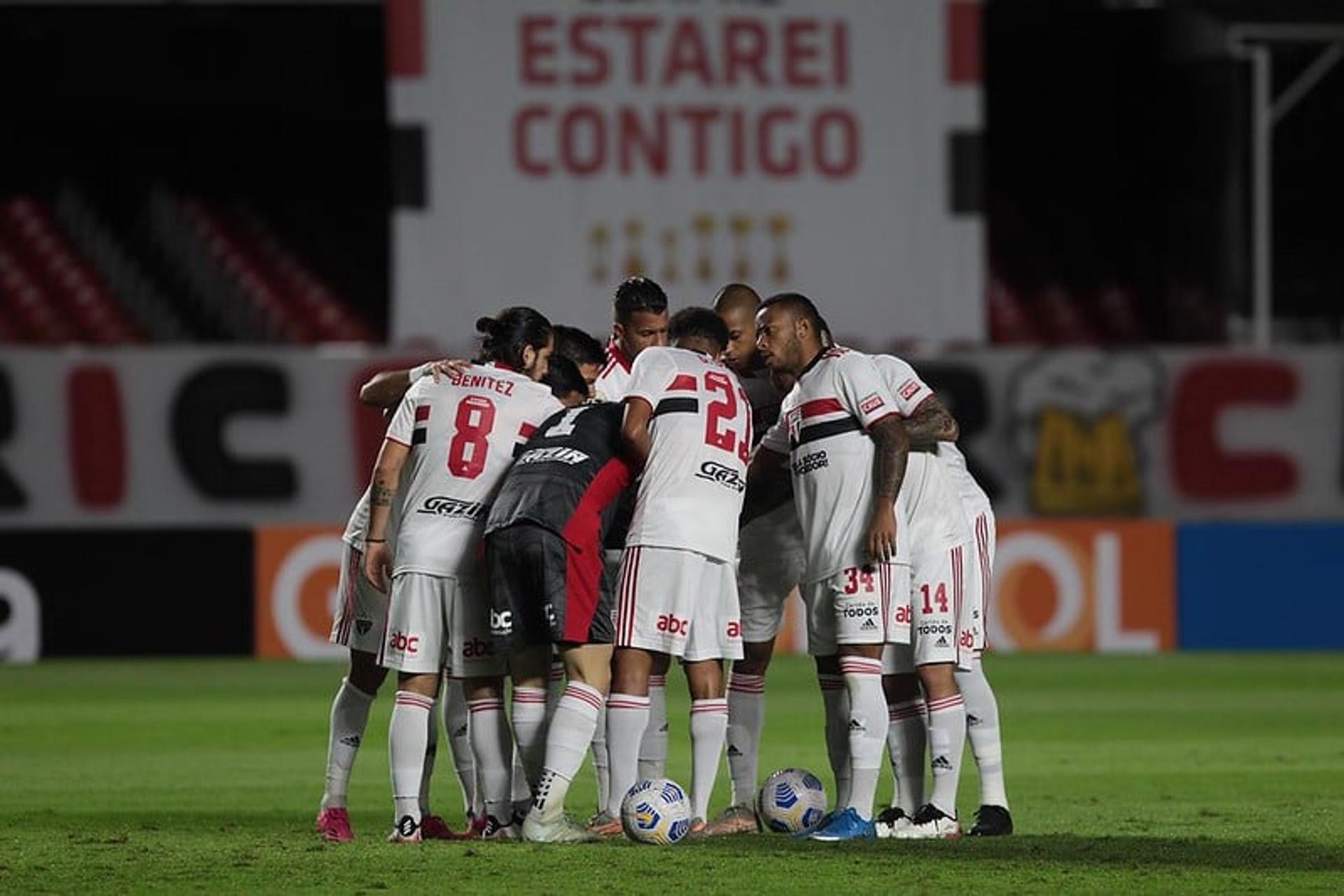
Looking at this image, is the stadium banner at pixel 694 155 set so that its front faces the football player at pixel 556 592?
yes

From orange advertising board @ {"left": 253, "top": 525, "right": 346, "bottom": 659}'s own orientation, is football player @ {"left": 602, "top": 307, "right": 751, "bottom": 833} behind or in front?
in front

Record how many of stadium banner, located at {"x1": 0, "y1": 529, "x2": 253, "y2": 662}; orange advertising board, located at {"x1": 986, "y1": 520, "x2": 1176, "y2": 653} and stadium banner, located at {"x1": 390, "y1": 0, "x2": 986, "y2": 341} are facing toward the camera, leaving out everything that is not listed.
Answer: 3

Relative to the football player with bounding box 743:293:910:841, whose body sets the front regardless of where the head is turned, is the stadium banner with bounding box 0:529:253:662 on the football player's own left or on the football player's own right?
on the football player's own right

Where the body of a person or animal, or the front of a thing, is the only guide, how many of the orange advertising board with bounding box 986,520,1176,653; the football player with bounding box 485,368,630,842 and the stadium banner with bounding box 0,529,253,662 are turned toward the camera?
2

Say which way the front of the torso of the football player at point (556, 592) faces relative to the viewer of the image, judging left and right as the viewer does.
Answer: facing away from the viewer and to the right of the viewer

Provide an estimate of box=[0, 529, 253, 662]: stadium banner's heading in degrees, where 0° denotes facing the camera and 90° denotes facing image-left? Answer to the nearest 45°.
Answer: approximately 0°

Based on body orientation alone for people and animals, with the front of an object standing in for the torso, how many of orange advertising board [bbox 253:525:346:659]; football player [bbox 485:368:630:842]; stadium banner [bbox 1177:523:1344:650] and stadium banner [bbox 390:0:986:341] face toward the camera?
3

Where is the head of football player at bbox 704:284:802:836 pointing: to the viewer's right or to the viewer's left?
to the viewer's left

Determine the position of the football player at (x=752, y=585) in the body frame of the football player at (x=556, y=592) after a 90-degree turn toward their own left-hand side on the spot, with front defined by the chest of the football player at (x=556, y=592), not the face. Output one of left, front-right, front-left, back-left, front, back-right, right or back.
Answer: right

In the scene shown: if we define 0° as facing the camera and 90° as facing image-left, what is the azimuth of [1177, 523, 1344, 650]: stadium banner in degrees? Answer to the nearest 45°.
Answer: approximately 0°

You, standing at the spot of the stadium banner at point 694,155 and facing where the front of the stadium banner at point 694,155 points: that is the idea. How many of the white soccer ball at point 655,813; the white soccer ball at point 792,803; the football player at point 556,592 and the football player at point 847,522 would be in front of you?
4
